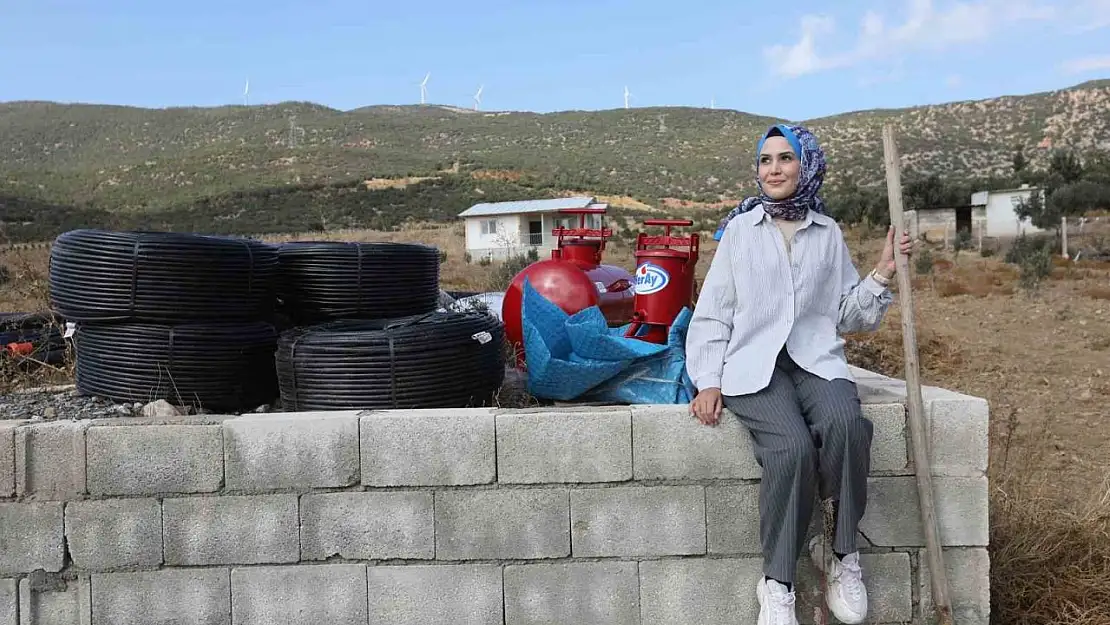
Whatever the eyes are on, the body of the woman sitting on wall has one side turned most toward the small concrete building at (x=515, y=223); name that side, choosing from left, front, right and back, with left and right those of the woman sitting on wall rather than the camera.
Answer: back

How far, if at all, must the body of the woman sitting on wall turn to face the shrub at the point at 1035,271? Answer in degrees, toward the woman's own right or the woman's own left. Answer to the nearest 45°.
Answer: approximately 180°

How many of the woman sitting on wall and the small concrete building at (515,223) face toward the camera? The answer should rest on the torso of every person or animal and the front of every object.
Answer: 2

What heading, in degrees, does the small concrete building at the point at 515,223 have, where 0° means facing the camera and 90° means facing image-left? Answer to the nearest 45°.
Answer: approximately 0°

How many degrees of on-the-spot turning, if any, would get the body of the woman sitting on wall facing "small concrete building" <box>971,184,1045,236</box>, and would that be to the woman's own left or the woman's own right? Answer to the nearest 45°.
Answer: approximately 180°

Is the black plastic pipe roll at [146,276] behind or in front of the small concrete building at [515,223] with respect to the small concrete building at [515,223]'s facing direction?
in front

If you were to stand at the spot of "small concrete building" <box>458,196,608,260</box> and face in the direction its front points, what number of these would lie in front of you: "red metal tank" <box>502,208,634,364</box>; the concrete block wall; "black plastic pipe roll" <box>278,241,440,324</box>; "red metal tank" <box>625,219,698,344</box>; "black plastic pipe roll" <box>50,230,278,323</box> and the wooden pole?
6

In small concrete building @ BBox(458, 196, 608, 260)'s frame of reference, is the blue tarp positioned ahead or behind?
ahead

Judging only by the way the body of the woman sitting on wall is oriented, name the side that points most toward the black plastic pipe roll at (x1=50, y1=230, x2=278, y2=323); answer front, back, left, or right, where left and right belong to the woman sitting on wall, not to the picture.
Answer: right

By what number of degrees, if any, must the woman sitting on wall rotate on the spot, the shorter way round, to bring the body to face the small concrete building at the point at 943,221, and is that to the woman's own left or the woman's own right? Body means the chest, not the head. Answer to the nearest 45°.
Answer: approximately 180°

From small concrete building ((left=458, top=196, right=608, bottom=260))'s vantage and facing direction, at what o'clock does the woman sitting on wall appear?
The woman sitting on wall is roughly at 12 o'clock from the small concrete building.

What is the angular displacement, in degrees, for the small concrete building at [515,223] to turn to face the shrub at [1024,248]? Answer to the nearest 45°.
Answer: approximately 45° to its left
